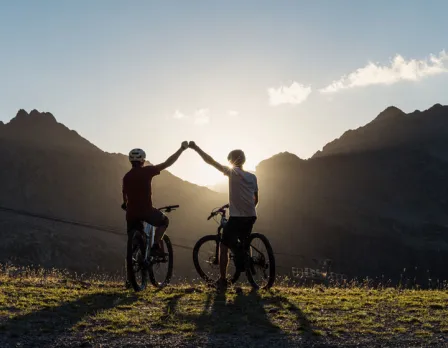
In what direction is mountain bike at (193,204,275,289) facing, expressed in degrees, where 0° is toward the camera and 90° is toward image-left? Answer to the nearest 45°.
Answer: approximately 135°

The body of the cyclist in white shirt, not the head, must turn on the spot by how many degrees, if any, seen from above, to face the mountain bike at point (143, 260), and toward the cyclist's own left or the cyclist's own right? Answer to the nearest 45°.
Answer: approximately 45° to the cyclist's own left

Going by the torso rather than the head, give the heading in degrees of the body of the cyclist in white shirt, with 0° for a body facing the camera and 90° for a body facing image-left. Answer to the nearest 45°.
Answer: approximately 135°
